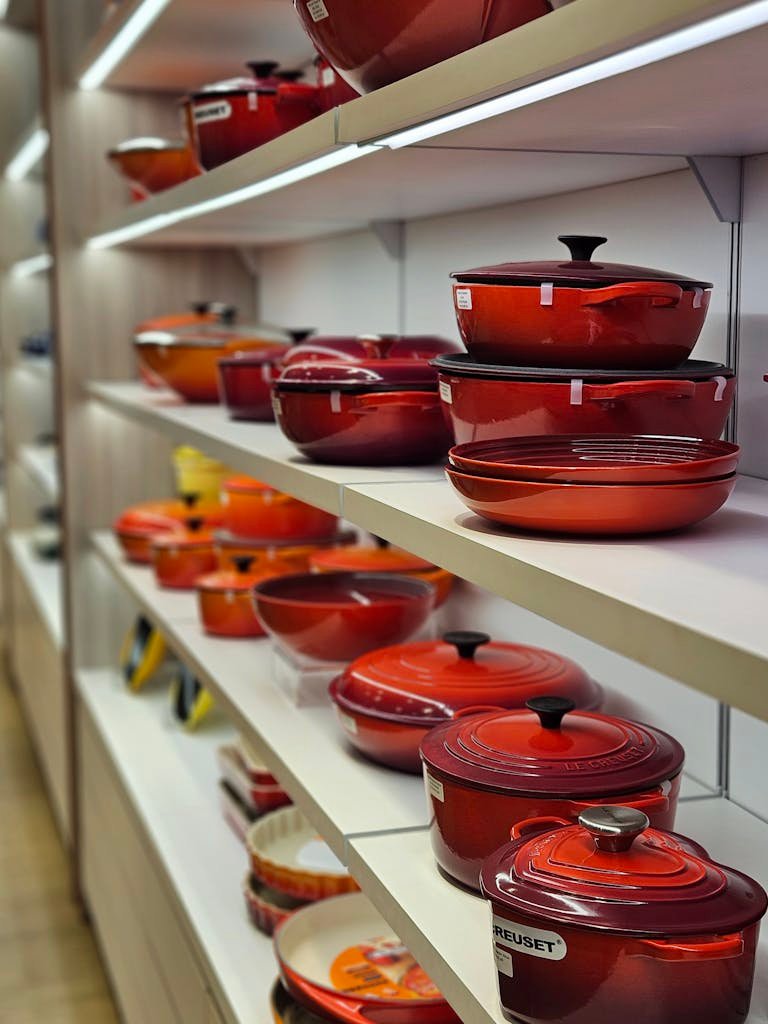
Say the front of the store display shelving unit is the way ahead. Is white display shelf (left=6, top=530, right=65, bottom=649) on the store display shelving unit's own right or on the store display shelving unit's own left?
on the store display shelving unit's own right

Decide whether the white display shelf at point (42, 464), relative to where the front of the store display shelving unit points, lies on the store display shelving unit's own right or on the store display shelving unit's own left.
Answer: on the store display shelving unit's own right

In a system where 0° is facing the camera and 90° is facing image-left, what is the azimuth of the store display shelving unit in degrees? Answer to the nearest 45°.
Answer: approximately 45°
